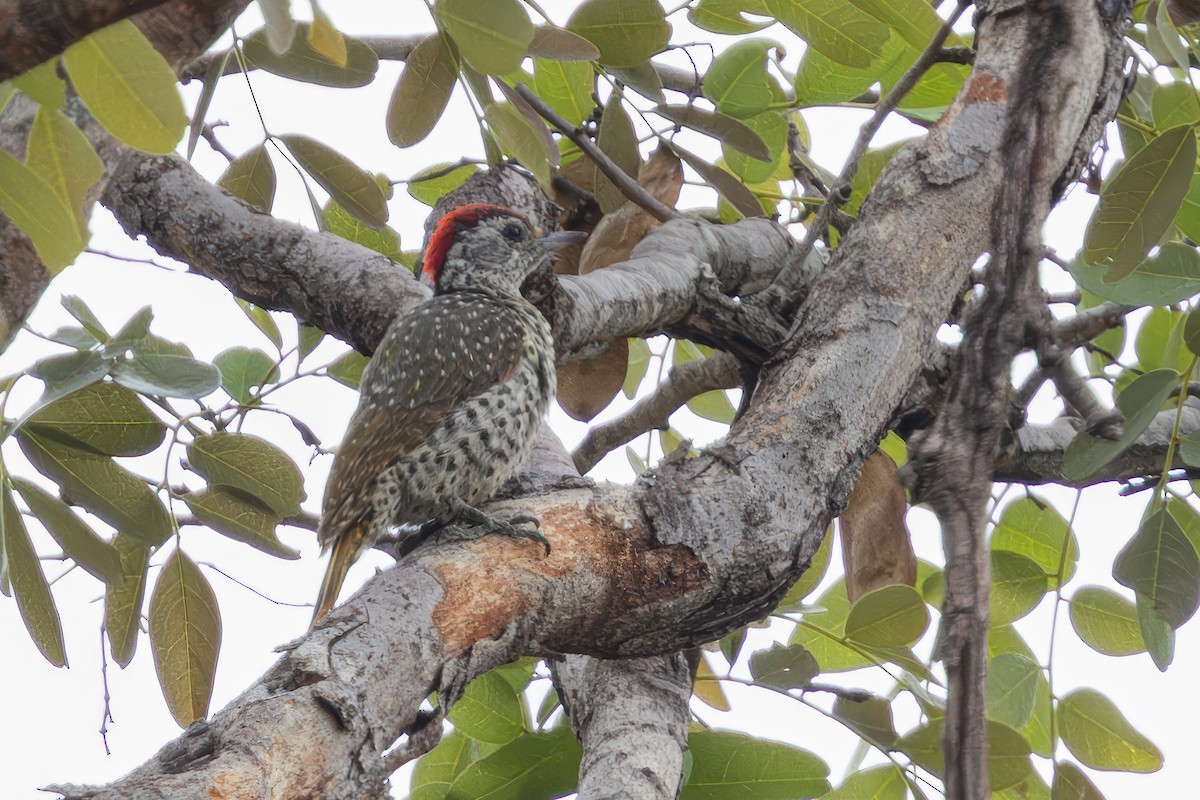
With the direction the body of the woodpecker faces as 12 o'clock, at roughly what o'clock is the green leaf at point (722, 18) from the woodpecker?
The green leaf is roughly at 2 o'clock from the woodpecker.

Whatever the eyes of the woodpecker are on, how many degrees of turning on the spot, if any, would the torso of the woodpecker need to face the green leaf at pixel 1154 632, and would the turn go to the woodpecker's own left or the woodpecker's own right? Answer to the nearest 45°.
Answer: approximately 45° to the woodpecker's own right
